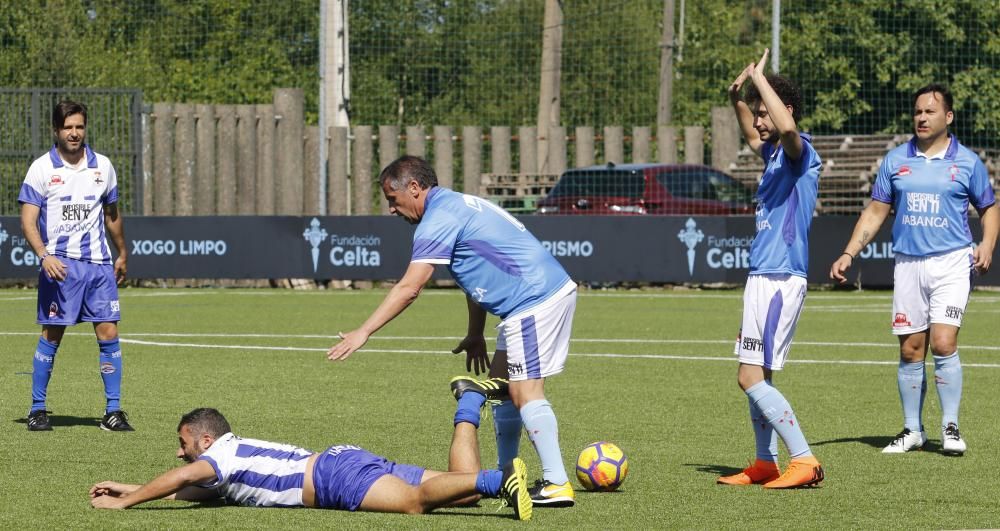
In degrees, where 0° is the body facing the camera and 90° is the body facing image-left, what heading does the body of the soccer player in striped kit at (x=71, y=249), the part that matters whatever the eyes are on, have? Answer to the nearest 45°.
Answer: approximately 0°

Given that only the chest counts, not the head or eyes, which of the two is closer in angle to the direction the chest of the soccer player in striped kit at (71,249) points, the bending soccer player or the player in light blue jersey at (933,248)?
the bending soccer player

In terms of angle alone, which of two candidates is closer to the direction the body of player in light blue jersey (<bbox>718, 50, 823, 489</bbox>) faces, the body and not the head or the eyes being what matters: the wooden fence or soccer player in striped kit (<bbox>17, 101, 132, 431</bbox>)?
the soccer player in striped kit

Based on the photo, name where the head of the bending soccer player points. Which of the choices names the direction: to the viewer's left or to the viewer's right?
to the viewer's left

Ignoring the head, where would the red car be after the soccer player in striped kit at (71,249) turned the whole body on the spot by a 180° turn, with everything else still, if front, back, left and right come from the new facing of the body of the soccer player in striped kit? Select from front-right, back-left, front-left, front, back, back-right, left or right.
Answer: front-right

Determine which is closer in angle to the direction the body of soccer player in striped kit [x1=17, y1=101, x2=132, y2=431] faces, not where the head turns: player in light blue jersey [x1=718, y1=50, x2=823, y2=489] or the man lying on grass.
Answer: the man lying on grass

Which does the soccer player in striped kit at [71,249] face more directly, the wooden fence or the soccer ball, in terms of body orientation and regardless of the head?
the soccer ball

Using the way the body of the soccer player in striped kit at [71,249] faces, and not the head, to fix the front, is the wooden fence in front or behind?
behind
